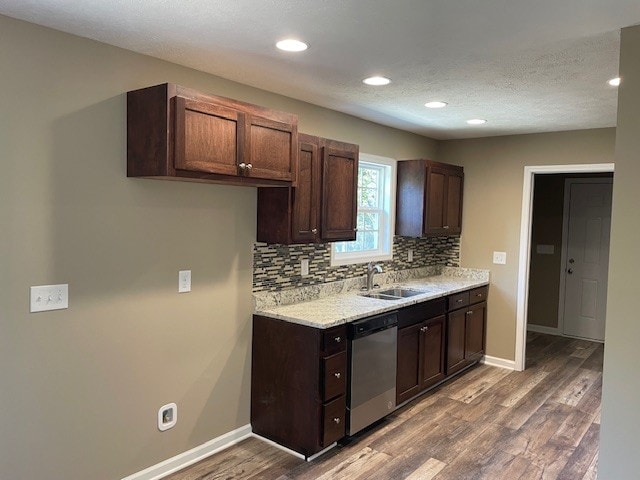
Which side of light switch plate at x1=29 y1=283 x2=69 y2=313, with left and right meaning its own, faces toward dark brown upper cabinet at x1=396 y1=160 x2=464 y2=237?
left

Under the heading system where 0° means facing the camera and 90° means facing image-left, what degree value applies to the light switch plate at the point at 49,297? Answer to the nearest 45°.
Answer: approximately 0°

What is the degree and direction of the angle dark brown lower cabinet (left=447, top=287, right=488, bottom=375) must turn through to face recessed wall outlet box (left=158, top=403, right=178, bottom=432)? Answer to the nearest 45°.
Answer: approximately 90° to its right

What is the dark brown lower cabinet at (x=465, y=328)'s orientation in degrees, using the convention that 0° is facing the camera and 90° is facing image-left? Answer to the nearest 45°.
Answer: approximately 315°

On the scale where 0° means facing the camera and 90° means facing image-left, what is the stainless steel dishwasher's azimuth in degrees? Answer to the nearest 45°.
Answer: approximately 315°

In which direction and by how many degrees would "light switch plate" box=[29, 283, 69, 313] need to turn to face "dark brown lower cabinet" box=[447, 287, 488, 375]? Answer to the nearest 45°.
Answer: approximately 90° to its left

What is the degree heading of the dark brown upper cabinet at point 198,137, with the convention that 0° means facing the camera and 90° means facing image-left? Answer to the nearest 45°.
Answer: approximately 315°
